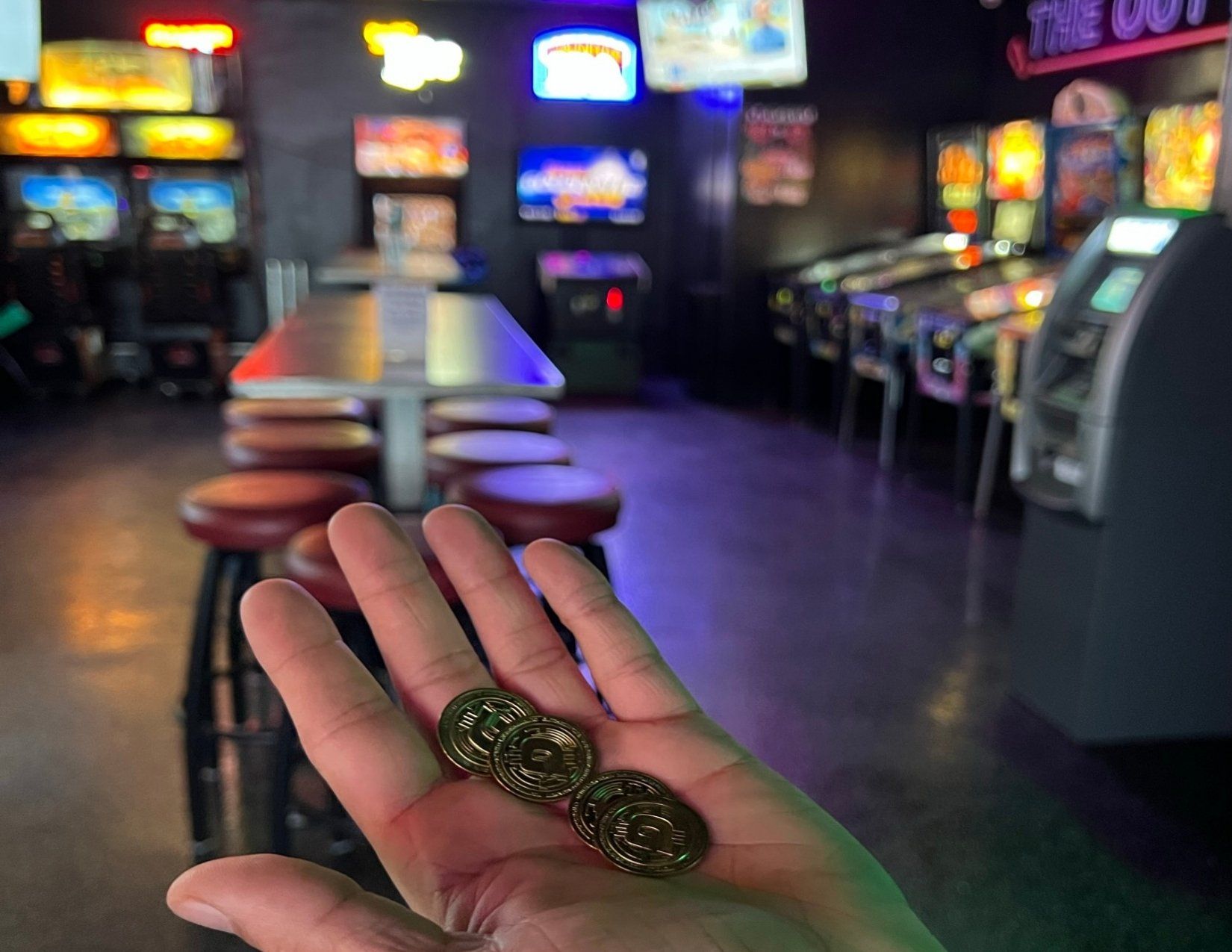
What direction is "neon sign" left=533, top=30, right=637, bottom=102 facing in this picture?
toward the camera

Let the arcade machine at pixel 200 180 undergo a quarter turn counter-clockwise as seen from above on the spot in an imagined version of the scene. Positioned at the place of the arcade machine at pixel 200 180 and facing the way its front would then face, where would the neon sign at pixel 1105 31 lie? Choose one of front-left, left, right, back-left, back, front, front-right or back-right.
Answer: front-right

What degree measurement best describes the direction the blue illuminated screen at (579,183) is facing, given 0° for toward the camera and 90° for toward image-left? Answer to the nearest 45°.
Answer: approximately 0°

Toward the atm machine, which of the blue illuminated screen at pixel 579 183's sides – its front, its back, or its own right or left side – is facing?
front

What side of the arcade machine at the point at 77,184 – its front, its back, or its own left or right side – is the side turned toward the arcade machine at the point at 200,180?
left

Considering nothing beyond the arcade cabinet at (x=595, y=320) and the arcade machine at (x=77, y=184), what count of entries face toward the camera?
2

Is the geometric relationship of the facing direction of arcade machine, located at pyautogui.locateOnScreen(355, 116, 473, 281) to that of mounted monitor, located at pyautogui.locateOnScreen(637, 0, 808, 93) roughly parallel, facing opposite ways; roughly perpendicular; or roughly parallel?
roughly parallel

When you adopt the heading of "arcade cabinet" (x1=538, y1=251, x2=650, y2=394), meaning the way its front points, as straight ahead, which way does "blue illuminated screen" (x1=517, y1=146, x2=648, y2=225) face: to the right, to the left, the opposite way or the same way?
the same way

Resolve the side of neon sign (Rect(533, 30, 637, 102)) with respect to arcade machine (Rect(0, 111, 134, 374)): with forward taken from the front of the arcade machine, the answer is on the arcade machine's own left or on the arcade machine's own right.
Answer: on the arcade machine's own left

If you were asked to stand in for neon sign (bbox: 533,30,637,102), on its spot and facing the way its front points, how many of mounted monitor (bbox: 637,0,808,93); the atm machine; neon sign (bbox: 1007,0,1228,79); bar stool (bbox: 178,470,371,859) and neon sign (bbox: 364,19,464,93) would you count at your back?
0

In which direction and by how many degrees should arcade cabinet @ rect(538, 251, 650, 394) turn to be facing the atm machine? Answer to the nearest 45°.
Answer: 0° — it already faces it

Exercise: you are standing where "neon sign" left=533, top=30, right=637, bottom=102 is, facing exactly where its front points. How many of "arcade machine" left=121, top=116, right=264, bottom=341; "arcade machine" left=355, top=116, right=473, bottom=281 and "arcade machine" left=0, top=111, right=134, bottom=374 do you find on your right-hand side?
3

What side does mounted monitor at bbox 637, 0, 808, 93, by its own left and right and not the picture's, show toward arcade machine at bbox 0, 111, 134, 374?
right

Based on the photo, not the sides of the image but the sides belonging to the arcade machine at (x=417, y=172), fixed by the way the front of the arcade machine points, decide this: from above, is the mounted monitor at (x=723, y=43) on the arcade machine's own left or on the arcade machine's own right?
on the arcade machine's own left

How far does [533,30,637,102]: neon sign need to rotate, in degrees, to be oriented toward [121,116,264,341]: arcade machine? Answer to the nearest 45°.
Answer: approximately 90° to its right

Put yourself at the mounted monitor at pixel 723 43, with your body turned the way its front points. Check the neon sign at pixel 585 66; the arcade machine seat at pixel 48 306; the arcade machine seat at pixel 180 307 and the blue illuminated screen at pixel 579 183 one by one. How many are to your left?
0

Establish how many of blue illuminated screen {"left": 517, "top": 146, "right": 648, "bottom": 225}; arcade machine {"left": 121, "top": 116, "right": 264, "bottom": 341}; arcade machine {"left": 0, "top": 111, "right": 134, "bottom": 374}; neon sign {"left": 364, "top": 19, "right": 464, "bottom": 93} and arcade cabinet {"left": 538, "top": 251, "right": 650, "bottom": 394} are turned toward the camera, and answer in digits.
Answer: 5

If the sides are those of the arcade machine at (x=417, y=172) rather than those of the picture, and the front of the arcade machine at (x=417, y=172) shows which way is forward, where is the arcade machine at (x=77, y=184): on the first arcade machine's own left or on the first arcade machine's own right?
on the first arcade machine's own right

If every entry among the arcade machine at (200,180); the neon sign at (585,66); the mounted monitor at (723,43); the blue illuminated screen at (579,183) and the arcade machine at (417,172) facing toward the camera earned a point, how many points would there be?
5

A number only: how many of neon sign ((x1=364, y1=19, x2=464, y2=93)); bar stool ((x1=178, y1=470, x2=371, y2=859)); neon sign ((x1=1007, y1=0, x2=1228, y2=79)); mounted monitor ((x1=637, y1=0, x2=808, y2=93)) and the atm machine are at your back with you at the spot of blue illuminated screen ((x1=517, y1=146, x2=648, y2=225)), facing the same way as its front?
0
